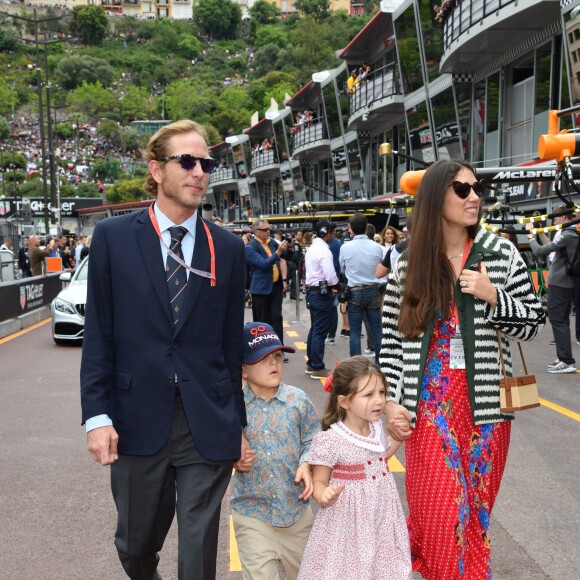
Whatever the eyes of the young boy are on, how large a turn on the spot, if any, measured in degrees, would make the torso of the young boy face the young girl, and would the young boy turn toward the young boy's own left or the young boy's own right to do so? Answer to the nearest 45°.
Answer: approximately 45° to the young boy's own left

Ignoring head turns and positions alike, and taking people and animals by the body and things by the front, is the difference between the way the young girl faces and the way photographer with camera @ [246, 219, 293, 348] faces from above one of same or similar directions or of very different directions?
same or similar directions

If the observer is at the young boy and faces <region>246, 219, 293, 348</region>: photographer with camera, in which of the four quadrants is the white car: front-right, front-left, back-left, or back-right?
front-left

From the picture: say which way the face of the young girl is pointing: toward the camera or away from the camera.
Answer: toward the camera

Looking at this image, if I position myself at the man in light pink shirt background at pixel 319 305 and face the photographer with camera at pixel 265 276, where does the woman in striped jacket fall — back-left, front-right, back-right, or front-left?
back-left

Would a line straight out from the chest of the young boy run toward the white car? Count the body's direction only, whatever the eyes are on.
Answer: no

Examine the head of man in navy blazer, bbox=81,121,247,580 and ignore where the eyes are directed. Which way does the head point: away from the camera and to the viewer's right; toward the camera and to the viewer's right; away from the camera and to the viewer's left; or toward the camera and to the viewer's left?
toward the camera and to the viewer's right

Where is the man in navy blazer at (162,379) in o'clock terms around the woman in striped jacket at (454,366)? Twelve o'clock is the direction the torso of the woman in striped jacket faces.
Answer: The man in navy blazer is roughly at 2 o'clock from the woman in striped jacket.

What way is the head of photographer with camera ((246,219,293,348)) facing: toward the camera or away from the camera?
toward the camera
